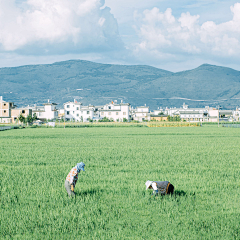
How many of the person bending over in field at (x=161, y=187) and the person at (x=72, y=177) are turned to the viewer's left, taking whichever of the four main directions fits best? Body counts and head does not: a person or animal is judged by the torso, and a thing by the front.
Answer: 1

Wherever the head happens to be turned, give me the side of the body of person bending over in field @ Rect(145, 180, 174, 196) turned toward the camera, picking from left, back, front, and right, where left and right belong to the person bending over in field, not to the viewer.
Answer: left

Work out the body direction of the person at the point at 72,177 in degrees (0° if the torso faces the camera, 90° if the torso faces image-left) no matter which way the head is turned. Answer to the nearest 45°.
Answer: approximately 270°

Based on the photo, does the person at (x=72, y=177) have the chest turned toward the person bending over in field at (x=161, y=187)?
yes

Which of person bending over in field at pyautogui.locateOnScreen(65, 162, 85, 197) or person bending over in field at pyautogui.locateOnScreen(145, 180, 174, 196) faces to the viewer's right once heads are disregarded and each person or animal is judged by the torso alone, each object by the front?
person bending over in field at pyautogui.locateOnScreen(65, 162, 85, 197)

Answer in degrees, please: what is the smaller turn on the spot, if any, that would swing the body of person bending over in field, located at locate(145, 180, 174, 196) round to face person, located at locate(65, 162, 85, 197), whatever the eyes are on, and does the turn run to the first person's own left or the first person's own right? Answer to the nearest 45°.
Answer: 0° — they already face them

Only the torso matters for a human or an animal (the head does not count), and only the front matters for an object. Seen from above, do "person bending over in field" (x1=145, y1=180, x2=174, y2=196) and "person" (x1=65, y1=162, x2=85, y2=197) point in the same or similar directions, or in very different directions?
very different directions
